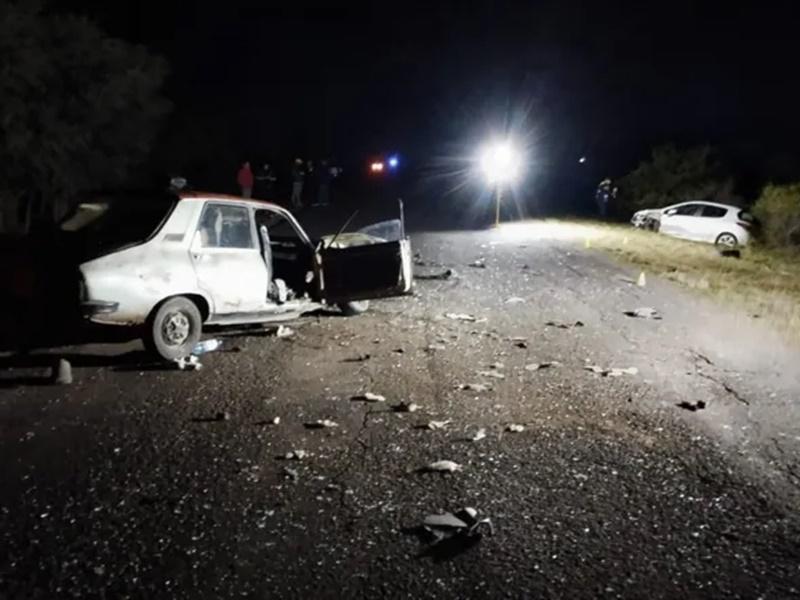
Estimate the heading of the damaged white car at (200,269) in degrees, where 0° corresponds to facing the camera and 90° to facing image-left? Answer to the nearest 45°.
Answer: approximately 225°

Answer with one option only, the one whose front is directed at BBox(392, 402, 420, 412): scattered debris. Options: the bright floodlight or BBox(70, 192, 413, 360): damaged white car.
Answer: the bright floodlight

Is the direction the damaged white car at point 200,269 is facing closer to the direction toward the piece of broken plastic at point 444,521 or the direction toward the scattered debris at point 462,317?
the scattered debris

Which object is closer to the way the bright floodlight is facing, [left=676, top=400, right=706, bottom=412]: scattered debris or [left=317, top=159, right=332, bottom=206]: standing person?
the scattered debris

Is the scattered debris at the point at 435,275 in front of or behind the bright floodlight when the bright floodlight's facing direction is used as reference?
in front

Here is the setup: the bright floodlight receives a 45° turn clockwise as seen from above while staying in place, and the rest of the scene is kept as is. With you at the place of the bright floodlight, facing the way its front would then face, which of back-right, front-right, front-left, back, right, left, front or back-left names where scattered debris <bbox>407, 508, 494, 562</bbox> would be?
front-left

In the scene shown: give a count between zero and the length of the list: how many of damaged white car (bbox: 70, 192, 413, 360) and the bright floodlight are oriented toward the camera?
1

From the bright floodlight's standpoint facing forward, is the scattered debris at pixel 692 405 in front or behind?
in front

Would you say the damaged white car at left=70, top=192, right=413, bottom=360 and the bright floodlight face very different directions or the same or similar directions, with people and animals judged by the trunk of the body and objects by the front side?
very different directions

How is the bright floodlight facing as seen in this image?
toward the camera

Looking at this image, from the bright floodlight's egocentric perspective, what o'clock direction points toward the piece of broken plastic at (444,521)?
The piece of broken plastic is roughly at 12 o'clock from the bright floodlight.

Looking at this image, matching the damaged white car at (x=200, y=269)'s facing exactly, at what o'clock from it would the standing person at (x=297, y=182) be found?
The standing person is roughly at 11 o'clock from the damaged white car.
